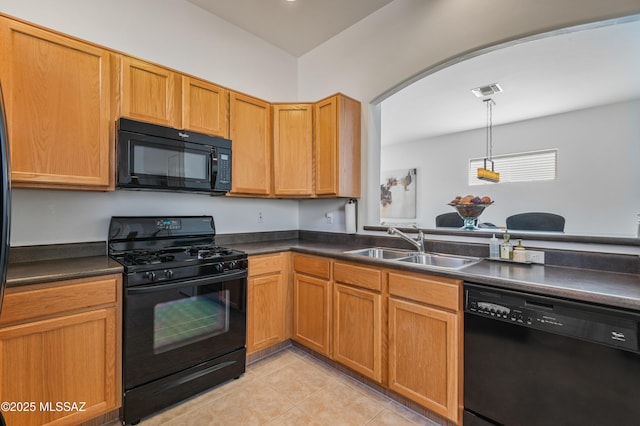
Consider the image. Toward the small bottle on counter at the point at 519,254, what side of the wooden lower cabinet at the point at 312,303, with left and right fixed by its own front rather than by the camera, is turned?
left

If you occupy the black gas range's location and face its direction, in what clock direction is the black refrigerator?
The black refrigerator is roughly at 2 o'clock from the black gas range.

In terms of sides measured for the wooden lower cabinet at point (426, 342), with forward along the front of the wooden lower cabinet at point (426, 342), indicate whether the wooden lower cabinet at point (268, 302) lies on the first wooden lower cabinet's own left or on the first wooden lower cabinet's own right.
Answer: on the first wooden lower cabinet's own right

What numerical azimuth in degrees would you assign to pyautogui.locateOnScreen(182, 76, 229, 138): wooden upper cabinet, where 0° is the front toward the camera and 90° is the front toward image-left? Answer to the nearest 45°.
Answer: approximately 315°

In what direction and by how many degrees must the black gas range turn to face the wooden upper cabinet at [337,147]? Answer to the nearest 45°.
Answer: approximately 45° to its left
